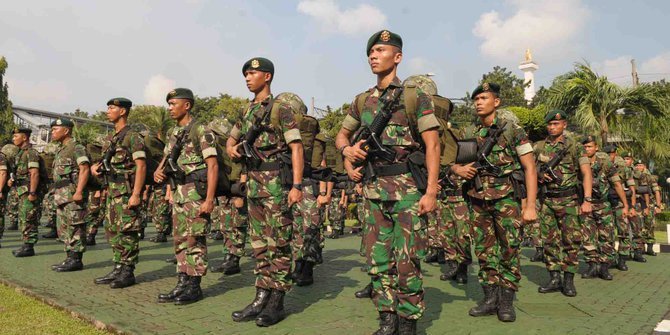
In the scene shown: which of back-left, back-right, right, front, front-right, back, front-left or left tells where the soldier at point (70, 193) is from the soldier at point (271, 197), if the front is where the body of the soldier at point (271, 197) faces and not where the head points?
right

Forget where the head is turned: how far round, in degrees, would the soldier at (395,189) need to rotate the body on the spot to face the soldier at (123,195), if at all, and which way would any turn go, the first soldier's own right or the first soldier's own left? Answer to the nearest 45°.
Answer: approximately 90° to the first soldier's own right

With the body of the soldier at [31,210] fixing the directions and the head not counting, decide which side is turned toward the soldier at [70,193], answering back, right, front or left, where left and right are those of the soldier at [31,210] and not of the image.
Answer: left

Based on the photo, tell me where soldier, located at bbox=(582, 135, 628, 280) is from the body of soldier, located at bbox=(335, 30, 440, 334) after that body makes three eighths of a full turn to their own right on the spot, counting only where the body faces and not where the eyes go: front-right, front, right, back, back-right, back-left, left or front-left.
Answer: front-right

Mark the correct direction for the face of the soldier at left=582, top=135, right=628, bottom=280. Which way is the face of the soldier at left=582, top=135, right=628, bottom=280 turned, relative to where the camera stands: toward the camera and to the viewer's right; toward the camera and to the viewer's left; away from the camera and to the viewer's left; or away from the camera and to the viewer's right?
toward the camera and to the viewer's left

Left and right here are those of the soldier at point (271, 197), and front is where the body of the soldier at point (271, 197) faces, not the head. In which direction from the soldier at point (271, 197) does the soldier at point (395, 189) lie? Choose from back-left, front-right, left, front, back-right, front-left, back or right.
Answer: left

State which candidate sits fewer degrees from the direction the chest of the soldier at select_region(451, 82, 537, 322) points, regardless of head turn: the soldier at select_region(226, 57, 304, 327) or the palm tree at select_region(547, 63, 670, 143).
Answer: the soldier

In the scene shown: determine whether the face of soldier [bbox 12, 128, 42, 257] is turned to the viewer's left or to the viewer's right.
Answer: to the viewer's left

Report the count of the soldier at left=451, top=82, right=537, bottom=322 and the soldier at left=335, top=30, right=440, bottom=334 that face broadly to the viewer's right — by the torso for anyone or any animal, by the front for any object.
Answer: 0

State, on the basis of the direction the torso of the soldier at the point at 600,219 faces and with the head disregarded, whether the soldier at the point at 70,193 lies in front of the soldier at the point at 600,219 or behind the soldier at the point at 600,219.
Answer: in front
